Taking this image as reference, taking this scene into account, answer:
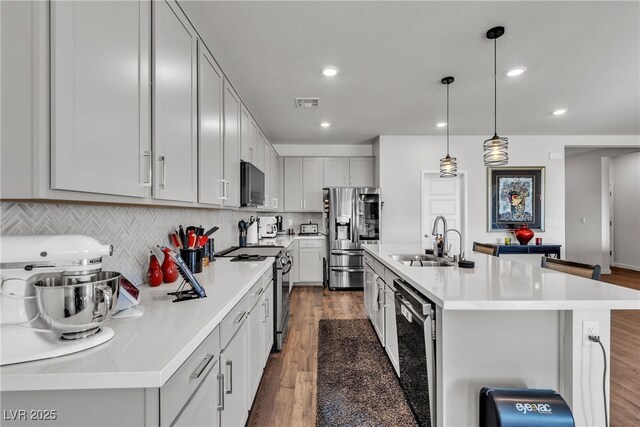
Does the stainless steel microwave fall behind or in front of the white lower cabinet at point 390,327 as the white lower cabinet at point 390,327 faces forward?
in front

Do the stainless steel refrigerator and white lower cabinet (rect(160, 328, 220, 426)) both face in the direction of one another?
no

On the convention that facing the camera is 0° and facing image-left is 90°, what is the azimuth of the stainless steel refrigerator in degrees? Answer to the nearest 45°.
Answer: approximately 0°

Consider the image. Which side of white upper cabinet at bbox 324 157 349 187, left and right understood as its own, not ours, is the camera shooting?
front

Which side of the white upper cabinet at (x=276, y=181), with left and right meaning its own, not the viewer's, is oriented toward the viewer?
right

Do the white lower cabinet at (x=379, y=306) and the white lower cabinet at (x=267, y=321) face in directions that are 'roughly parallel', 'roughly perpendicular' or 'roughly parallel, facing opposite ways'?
roughly parallel, facing opposite ways

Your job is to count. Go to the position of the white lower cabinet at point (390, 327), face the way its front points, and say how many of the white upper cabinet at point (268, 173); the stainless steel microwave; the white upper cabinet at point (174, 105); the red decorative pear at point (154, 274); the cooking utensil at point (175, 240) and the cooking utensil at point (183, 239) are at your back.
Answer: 0

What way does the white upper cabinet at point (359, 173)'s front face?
toward the camera

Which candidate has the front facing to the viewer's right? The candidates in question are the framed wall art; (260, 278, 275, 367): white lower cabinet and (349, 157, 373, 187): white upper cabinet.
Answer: the white lower cabinet

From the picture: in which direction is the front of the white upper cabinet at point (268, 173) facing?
to the viewer's right

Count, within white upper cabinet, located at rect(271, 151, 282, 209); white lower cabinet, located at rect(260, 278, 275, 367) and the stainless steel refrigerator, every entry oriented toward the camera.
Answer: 1

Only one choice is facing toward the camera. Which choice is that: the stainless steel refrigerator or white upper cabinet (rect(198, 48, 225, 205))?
the stainless steel refrigerator

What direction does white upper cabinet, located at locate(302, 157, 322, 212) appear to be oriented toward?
toward the camera

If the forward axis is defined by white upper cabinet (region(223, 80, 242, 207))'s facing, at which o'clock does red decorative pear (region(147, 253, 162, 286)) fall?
The red decorative pear is roughly at 4 o'clock from the white upper cabinet.

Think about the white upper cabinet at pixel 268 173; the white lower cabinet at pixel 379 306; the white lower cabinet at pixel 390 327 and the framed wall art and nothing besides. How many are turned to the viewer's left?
2

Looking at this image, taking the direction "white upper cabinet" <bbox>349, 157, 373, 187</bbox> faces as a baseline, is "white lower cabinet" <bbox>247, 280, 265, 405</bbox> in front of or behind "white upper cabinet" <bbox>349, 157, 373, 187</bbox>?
in front

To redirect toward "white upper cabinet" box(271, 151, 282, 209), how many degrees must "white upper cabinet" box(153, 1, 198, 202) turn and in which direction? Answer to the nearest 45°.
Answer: approximately 90° to its left

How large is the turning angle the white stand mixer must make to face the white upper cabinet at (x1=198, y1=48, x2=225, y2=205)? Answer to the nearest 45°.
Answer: approximately 45° to its left

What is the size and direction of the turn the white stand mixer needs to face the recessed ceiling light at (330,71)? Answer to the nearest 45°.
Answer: approximately 45° to its left

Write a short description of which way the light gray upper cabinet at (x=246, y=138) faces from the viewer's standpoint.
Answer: facing to the right of the viewer
